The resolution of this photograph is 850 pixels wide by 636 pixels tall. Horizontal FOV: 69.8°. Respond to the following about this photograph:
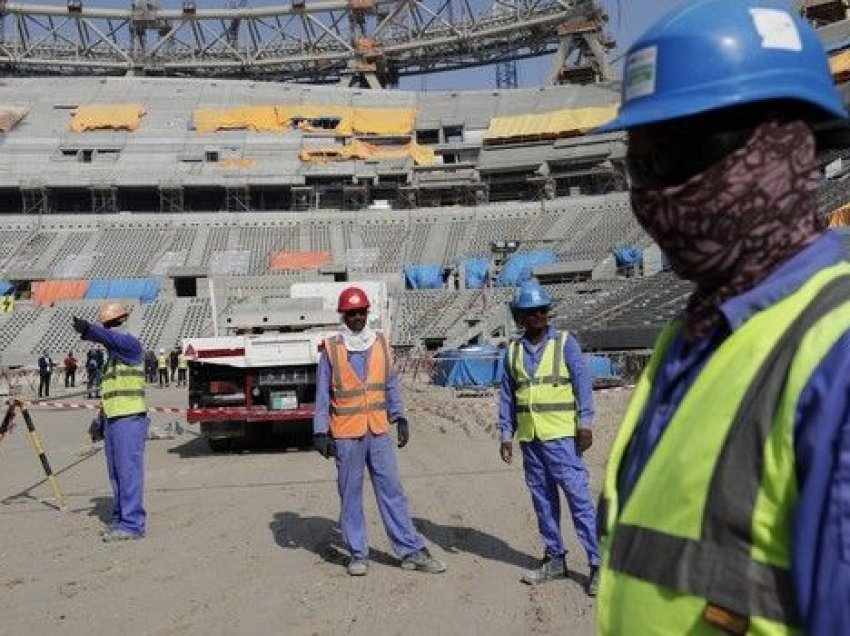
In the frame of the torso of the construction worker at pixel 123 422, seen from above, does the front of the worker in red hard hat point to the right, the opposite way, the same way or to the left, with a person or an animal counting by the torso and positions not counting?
to the left

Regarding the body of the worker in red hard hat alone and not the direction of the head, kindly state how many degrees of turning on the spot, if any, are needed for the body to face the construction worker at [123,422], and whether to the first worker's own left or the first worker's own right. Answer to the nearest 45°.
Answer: approximately 135° to the first worker's own right

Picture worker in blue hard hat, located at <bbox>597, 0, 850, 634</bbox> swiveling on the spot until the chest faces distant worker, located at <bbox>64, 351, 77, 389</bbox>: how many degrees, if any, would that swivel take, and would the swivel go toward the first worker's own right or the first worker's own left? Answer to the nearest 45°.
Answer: approximately 90° to the first worker's own right

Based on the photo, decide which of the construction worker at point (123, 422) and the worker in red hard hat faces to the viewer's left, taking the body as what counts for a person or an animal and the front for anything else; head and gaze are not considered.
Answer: the construction worker

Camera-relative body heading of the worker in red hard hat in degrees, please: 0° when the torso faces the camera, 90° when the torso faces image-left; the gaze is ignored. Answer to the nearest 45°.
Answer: approximately 0°

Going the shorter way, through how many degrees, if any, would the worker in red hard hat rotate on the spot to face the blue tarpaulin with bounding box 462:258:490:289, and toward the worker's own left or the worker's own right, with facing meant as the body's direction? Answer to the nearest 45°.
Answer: approximately 180°

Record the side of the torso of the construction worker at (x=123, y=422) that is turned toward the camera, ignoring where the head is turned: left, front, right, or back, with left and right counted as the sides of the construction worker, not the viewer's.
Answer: left

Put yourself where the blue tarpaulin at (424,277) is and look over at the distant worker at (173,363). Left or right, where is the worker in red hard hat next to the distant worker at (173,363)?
left

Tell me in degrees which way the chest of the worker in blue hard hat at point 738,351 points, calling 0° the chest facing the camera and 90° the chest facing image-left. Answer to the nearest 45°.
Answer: approximately 45°

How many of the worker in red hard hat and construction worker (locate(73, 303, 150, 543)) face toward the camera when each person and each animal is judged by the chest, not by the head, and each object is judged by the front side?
1
